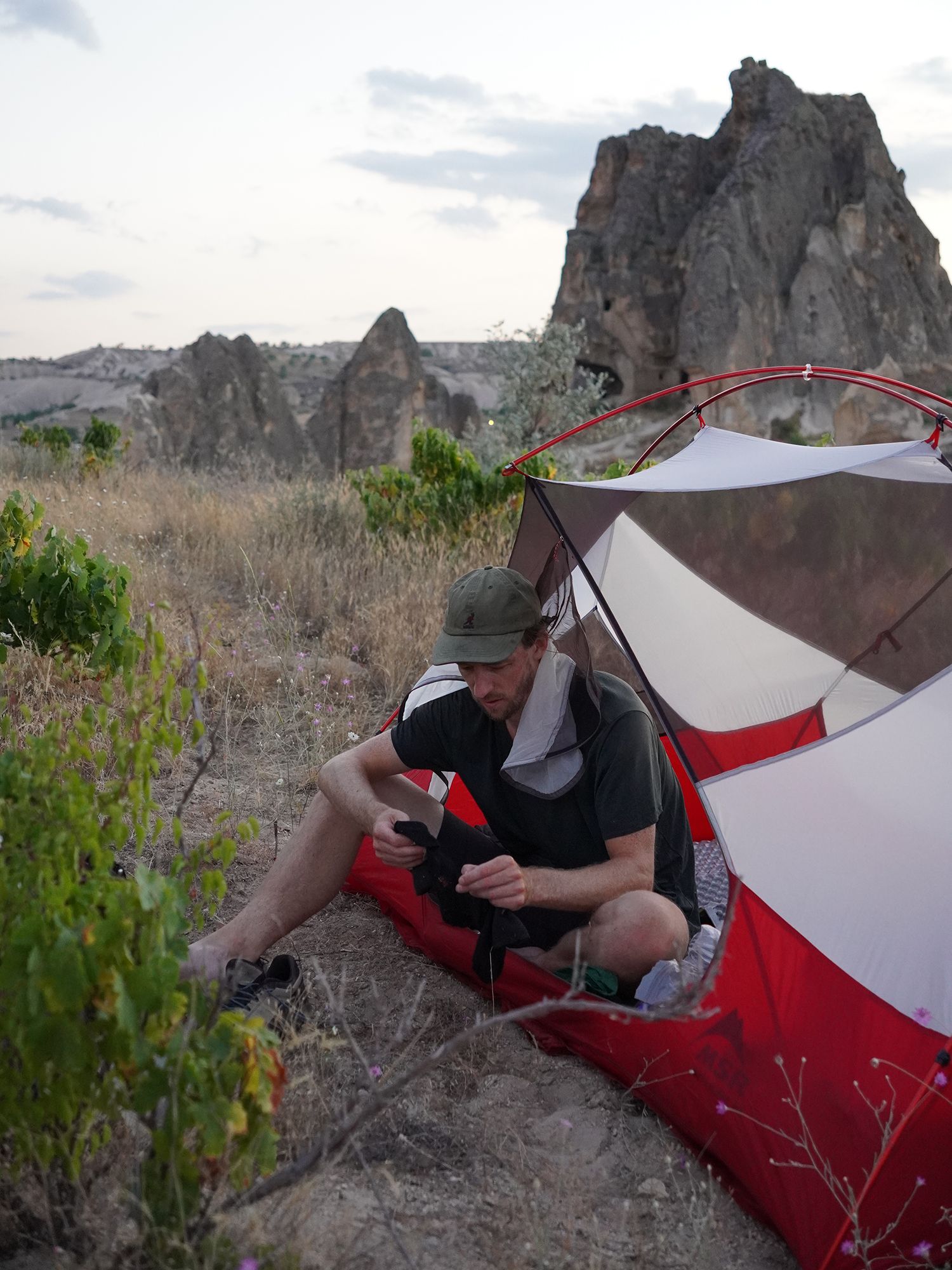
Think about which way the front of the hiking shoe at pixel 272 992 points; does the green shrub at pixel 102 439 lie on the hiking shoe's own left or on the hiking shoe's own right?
on the hiking shoe's own right

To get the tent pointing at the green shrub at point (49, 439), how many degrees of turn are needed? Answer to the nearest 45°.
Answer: approximately 90° to its right

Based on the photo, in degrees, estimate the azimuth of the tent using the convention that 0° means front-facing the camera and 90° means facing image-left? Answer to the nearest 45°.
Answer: approximately 45°

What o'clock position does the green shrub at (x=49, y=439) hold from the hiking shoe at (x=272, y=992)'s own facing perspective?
The green shrub is roughly at 4 o'clock from the hiking shoe.

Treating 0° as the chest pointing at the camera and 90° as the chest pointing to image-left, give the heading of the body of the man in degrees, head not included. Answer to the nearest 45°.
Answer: approximately 45°

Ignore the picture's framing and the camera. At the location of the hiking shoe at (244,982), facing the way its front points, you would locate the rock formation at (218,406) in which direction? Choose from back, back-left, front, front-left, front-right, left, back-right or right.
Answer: back-right

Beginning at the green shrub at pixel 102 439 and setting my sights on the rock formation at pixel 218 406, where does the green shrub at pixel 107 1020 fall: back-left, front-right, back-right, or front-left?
back-right
